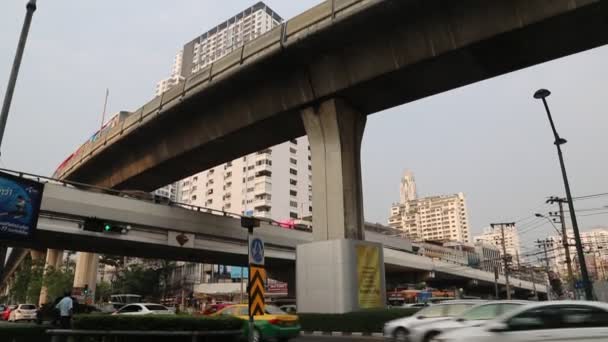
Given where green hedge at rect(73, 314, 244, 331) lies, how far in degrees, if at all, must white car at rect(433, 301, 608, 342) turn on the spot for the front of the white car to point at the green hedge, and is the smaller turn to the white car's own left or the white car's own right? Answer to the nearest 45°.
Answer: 0° — it already faces it

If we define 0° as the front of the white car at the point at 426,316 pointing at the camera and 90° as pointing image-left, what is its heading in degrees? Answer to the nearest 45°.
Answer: approximately 90°

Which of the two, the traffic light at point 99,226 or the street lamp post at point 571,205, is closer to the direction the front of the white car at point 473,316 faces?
the traffic light

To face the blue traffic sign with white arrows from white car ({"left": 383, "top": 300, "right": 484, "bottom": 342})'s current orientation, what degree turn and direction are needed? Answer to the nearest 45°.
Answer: approximately 45° to its left

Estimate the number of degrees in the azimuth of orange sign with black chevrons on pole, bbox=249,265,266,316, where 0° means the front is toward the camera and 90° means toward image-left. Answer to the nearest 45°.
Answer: approximately 0°

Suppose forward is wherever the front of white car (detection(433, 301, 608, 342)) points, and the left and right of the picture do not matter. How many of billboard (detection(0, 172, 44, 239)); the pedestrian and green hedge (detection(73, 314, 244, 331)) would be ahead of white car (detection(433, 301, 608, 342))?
3

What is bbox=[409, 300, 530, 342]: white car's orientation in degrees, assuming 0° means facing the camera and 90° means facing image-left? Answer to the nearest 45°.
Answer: approximately 90°

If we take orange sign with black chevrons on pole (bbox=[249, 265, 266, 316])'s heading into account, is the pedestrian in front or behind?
behind

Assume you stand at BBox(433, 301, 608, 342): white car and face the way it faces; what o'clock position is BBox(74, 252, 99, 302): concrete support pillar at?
The concrete support pillar is roughly at 1 o'clock from the white car.

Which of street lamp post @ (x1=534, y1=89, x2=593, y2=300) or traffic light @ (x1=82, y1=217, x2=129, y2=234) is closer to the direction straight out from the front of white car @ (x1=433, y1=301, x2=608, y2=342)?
the traffic light

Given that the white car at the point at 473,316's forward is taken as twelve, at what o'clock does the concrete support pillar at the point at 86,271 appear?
The concrete support pillar is roughly at 1 o'clock from the white car.
